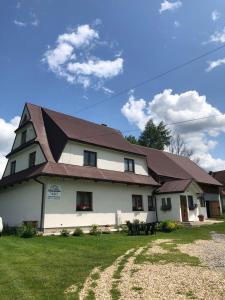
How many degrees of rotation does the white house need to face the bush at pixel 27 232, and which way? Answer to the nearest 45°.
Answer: approximately 90° to its right

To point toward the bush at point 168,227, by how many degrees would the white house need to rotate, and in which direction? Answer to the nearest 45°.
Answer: approximately 45° to its left

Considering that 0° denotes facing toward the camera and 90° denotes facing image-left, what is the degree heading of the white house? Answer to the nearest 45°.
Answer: approximately 315°

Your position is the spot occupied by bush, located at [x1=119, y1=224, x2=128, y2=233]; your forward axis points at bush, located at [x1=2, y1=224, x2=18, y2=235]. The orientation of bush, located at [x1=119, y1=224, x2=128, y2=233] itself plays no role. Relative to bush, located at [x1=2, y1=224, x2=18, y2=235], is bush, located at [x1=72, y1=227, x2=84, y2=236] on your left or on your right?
left

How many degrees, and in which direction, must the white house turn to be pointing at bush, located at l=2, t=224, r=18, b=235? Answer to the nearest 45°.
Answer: approximately 90° to its right
